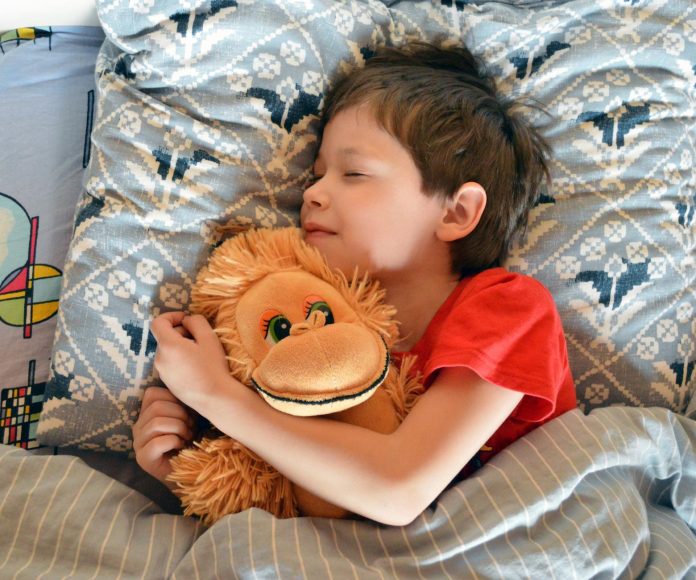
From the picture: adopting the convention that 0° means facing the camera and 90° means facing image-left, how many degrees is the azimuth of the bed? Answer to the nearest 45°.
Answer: approximately 0°
